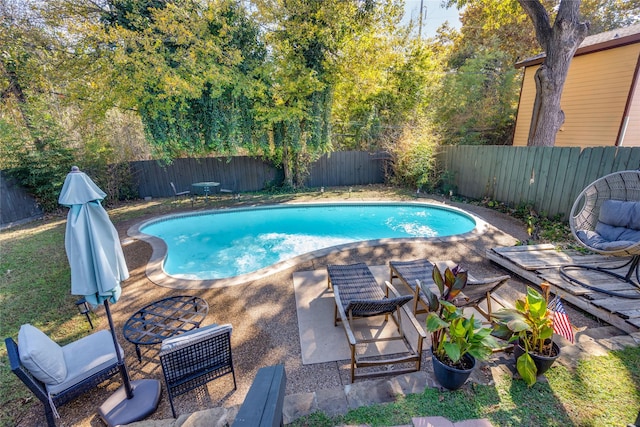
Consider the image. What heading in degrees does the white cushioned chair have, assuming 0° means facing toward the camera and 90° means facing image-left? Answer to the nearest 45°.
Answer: approximately 225°

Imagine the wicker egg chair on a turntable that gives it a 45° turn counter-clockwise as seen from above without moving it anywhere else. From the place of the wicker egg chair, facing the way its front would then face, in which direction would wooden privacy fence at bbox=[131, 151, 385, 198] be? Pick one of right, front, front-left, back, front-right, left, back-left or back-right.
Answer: right

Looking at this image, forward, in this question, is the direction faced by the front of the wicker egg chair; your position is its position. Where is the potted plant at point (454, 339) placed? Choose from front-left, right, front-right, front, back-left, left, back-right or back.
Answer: front-left

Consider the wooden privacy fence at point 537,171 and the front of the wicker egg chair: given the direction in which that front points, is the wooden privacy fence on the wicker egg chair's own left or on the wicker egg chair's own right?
on the wicker egg chair's own right

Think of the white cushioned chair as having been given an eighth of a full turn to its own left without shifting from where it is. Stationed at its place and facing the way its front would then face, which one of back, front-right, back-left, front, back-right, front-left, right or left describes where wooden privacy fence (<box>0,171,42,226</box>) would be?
front

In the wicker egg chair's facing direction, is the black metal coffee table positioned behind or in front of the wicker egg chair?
in front

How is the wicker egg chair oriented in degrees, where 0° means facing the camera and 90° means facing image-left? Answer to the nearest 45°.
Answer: approximately 45°
